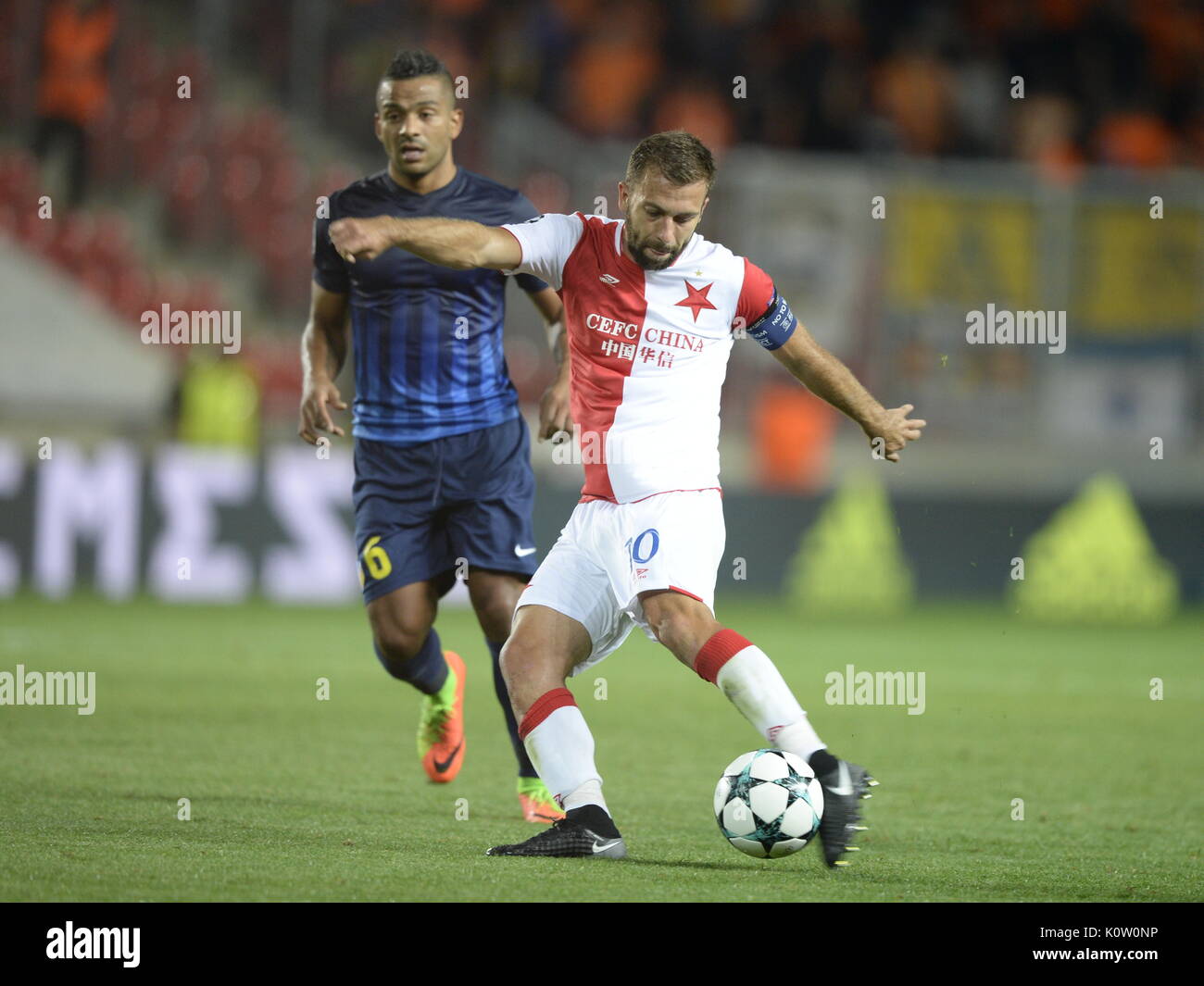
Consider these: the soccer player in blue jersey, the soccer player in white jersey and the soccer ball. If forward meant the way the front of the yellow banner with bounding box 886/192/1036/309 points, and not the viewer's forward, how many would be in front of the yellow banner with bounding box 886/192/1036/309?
3

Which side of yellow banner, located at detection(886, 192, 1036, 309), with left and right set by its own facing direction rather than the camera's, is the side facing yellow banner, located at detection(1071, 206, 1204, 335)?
left

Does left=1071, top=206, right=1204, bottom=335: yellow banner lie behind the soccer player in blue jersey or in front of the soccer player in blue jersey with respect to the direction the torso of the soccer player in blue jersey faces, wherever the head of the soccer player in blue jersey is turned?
behind

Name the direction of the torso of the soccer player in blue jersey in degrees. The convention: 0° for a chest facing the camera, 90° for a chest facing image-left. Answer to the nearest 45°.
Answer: approximately 0°

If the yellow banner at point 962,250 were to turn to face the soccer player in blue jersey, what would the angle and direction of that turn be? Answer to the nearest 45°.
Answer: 0° — it already faces them

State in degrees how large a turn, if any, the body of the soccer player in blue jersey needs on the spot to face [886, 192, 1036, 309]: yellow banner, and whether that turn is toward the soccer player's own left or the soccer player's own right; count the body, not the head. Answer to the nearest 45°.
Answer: approximately 135° to the soccer player's own left

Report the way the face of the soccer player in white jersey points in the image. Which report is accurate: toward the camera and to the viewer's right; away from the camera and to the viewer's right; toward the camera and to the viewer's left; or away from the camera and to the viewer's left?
toward the camera and to the viewer's right

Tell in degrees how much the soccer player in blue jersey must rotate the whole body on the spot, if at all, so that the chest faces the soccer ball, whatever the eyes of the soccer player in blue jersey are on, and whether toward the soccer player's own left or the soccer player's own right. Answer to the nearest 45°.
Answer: approximately 45° to the soccer player's own left
